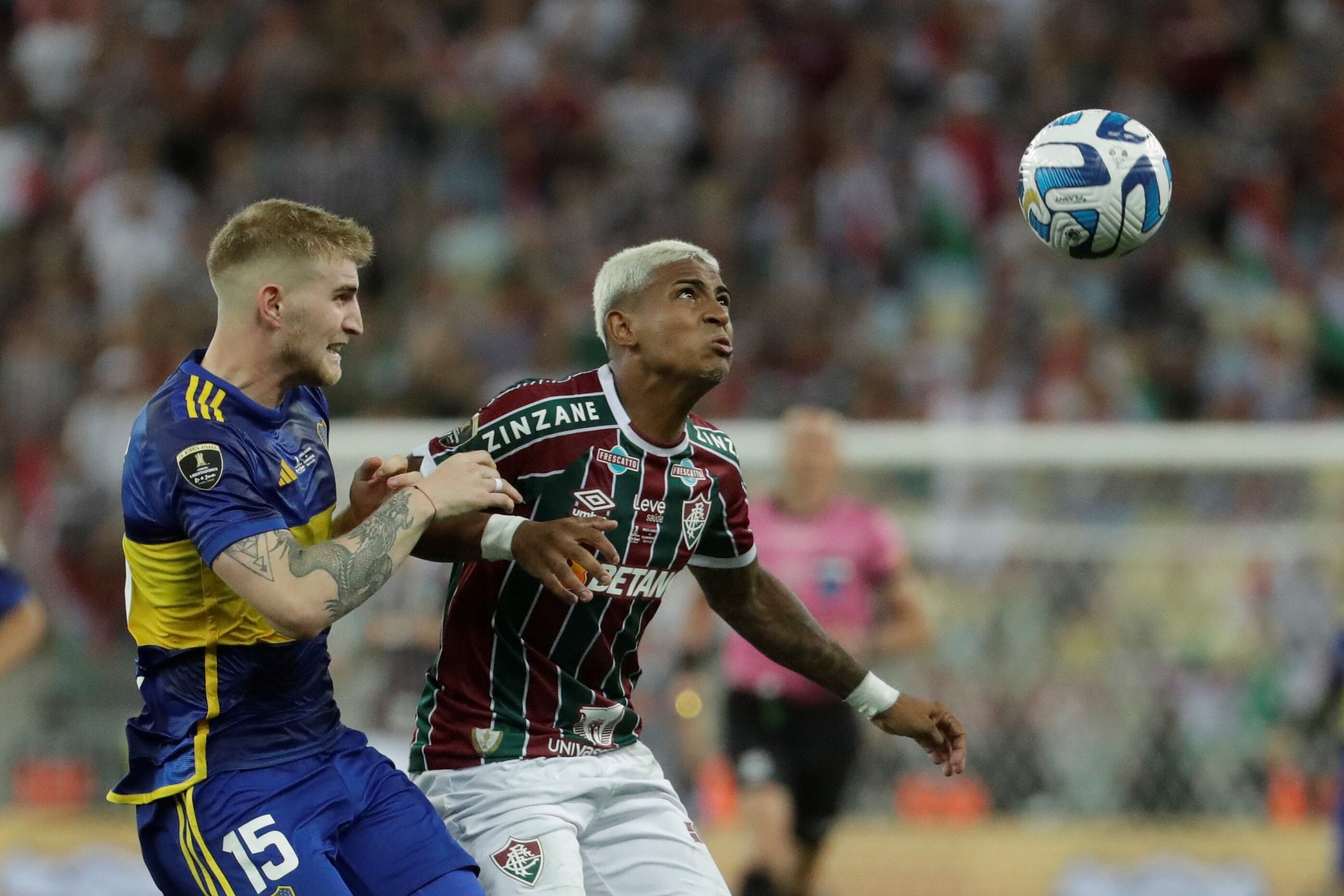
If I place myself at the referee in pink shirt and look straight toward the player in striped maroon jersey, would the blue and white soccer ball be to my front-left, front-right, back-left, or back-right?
front-left

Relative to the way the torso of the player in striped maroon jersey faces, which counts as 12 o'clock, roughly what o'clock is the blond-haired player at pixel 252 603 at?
The blond-haired player is roughly at 3 o'clock from the player in striped maroon jersey.

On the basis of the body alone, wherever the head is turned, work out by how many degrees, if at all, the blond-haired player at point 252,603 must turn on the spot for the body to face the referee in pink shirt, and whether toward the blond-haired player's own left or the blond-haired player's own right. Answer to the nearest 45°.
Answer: approximately 45° to the blond-haired player's own left

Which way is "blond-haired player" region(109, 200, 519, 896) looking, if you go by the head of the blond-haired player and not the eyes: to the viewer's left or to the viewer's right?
to the viewer's right

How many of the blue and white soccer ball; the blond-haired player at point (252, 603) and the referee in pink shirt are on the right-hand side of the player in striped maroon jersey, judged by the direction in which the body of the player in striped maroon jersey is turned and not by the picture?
1

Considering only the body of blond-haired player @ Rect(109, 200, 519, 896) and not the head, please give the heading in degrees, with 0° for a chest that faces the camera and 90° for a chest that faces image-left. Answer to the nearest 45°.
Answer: approximately 270°

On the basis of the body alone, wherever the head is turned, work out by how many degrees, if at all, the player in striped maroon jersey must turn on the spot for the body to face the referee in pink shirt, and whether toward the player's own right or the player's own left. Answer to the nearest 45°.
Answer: approximately 135° to the player's own left

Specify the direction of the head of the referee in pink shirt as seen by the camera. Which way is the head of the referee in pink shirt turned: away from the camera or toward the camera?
toward the camera

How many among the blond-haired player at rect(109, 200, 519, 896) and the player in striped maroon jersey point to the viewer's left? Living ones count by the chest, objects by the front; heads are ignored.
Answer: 0

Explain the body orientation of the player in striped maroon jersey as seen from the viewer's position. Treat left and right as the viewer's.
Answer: facing the viewer and to the right of the viewer

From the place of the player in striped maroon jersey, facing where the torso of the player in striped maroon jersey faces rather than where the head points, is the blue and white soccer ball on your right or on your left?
on your left

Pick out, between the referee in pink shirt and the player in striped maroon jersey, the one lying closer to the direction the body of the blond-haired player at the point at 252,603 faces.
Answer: the player in striped maroon jersey
